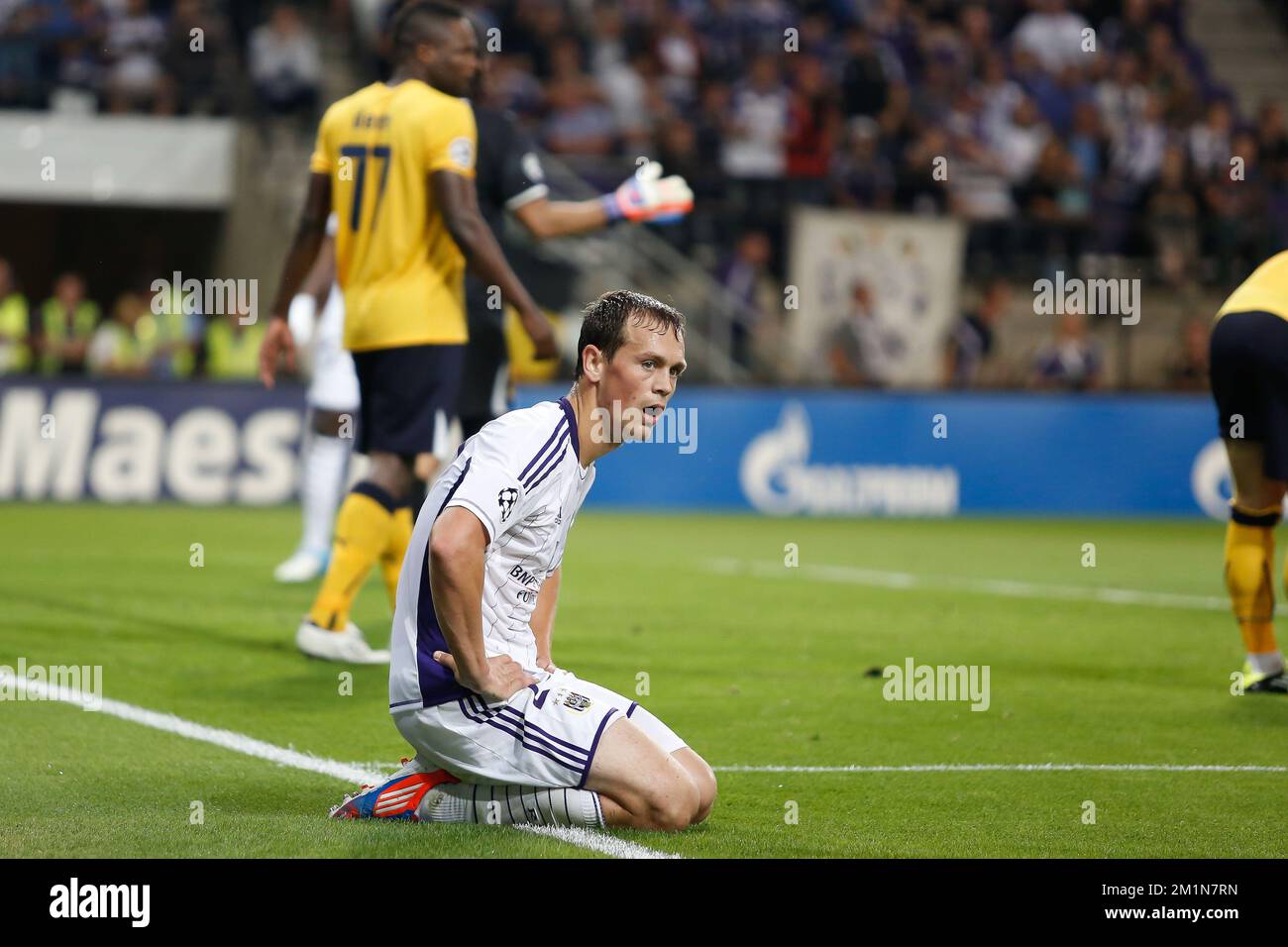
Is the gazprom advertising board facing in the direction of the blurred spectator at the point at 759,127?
no

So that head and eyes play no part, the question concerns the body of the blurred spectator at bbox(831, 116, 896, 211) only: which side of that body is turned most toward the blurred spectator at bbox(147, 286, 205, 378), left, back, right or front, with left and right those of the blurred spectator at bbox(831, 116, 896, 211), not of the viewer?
right

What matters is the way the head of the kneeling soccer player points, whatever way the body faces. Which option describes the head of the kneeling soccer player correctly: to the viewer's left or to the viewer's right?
to the viewer's right

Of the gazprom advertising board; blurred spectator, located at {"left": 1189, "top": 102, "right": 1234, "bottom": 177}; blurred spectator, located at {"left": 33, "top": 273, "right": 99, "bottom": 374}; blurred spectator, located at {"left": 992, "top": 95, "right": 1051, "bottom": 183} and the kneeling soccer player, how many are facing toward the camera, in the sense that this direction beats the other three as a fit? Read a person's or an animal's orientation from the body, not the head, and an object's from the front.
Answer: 4

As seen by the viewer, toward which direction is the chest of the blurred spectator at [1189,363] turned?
toward the camera

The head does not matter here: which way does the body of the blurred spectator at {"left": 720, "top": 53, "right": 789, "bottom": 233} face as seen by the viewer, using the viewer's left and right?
facing the viewer

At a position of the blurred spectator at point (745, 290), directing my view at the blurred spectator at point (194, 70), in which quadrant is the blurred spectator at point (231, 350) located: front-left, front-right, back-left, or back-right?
front-left

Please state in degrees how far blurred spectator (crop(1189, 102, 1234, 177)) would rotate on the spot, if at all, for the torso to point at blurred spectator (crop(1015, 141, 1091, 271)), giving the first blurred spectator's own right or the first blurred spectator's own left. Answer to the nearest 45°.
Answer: approximately 45° to the first blurred spectator's own right

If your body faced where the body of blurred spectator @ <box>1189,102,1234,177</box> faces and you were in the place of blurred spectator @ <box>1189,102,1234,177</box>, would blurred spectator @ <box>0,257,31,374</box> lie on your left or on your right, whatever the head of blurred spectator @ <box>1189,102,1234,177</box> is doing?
on your right

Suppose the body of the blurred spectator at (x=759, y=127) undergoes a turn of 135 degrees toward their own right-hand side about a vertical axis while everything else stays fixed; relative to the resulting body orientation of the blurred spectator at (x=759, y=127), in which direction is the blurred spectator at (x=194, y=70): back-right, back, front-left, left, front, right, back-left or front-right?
front-left

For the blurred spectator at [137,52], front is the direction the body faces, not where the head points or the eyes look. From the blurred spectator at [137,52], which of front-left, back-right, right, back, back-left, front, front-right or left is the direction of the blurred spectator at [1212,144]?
left

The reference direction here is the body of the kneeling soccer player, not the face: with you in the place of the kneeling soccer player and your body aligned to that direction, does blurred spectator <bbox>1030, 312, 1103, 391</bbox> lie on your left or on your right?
on your left

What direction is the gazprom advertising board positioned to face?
toward the camera

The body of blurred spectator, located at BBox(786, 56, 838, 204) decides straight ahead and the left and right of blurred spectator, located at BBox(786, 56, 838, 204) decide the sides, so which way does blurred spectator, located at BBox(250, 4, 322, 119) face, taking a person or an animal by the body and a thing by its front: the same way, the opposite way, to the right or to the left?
the same way

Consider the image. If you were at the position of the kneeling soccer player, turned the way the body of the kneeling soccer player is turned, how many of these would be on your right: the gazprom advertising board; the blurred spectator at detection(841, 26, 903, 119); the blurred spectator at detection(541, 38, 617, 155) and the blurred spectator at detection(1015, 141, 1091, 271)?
0
